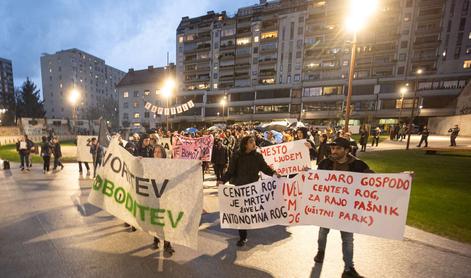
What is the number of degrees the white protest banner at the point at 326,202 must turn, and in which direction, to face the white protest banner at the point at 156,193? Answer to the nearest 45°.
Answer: approximately 90° to its right

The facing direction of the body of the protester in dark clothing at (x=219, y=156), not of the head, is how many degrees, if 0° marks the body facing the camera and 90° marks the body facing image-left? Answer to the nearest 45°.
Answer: approximately 0°

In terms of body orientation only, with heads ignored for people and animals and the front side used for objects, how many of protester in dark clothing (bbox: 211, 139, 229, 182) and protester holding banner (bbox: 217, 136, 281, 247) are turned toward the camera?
2

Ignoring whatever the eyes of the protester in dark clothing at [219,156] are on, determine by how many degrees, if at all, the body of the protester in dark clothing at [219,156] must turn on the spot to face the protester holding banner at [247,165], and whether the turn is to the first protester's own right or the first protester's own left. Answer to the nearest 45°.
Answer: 0° — they already face them

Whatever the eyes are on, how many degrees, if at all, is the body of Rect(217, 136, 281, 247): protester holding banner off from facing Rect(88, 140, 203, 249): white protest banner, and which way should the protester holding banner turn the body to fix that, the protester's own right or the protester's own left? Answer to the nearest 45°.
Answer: approximately 45° to the protester's own right

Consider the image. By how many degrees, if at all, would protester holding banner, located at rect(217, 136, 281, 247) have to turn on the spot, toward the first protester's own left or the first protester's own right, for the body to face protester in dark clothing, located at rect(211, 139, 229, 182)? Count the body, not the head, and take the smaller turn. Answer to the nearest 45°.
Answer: approximately 180°

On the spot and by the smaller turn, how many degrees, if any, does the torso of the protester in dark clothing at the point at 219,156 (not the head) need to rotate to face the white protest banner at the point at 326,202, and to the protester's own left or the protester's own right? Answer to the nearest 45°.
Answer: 0° — they already face it
